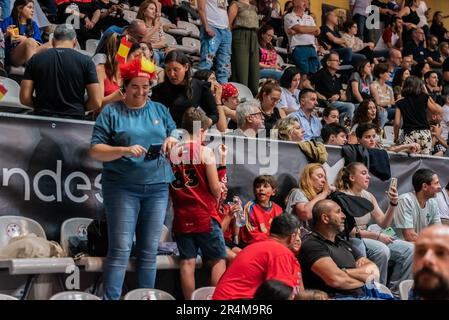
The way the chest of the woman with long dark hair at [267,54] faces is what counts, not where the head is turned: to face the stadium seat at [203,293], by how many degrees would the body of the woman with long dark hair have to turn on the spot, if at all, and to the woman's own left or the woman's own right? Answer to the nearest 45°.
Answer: approximately 45° to the woman's own right

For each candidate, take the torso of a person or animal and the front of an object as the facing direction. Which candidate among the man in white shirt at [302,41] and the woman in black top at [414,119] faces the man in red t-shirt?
the man in white shirt

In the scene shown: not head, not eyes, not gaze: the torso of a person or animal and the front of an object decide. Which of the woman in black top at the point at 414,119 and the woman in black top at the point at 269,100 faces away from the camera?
the woman in black top at the point at 414,119

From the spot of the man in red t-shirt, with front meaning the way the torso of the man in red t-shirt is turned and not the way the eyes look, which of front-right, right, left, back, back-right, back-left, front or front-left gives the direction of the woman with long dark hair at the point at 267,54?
front-left

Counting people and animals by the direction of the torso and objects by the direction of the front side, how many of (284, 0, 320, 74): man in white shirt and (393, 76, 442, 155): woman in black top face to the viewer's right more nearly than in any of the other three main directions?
0

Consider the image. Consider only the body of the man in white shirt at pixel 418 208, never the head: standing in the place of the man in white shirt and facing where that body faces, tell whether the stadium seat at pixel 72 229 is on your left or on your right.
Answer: on your right

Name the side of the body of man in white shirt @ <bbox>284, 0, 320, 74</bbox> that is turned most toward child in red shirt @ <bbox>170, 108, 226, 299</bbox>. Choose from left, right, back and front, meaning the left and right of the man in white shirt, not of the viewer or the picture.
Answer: front

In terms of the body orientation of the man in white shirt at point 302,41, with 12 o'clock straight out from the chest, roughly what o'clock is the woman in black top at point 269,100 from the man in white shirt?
The woman in black top is roughly at 12 o'clock from the man in white shirt.

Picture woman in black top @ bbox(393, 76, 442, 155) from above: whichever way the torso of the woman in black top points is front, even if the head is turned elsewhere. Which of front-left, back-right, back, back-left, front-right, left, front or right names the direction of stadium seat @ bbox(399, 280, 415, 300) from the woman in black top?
back

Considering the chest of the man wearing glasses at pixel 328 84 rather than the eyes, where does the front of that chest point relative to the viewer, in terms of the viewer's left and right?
facing the viewer and to the right of the viewer

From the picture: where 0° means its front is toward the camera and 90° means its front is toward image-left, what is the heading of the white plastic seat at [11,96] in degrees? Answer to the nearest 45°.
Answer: approximately 315°
